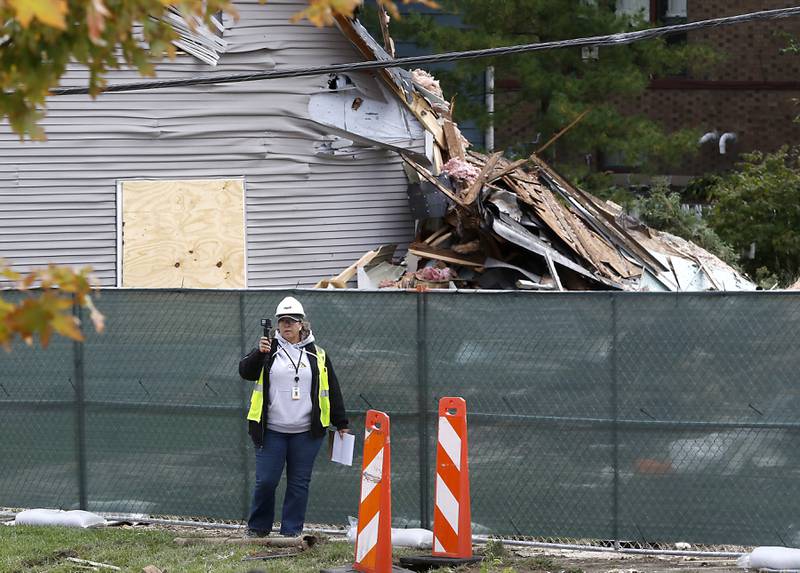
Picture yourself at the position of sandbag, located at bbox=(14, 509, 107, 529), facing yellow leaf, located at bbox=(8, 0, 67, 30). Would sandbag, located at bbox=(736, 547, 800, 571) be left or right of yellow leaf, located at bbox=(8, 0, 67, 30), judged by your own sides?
left

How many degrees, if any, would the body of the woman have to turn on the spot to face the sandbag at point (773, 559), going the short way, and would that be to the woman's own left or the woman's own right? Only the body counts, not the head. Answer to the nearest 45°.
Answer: approximately 90° to the woman's own left

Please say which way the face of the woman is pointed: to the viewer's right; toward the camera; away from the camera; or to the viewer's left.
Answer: toward the camera

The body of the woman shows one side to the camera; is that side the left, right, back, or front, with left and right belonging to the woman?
front

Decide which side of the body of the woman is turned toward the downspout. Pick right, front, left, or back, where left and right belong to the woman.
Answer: back

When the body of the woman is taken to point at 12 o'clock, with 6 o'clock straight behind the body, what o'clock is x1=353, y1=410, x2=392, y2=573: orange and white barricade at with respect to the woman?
The orange and white barricade is roughly at 11 o'clock from the woman.

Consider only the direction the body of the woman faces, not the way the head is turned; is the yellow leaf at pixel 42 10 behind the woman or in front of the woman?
in front

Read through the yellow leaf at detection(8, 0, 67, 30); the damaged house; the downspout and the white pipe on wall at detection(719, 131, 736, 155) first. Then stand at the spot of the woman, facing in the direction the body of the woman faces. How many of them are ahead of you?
1

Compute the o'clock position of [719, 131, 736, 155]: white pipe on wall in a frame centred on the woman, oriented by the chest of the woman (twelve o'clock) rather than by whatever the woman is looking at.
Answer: The white pipe on wall is roughly at 7 o'clock from the woman.

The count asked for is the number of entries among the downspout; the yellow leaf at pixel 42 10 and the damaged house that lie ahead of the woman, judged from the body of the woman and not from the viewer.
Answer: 1

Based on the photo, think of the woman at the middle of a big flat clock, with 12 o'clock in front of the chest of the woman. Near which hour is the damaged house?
The damaged house is roughly at 6 o'clock from the woman.

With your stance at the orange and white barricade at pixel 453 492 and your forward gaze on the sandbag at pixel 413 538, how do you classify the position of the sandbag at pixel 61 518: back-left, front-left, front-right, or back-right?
front-left

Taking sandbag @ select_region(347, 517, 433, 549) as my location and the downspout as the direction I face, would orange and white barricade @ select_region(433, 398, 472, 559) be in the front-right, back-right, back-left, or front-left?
back-right

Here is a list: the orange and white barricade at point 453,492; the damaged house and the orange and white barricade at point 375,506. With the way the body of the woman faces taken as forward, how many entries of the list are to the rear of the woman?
1

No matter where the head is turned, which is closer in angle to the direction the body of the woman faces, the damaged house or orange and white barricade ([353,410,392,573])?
the orange and white barricade

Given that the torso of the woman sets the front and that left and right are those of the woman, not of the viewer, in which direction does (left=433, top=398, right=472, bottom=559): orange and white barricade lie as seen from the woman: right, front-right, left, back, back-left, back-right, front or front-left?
front-left
